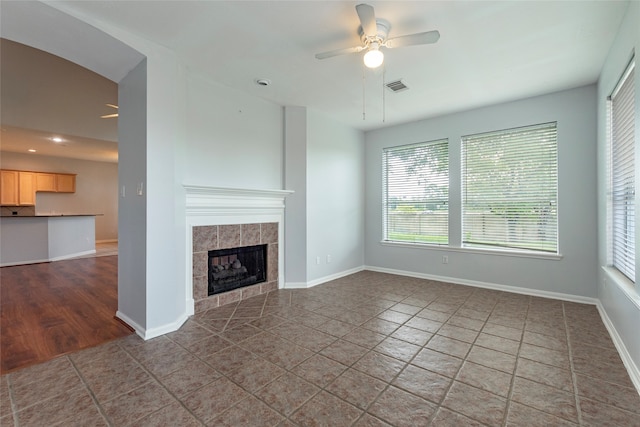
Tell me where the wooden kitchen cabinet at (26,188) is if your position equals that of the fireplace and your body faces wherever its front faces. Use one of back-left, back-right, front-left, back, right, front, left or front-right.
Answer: back

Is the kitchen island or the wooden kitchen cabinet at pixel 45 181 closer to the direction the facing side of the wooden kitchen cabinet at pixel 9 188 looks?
the kitchen island

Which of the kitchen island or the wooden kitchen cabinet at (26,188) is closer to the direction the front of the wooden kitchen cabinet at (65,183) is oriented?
the kitchen island

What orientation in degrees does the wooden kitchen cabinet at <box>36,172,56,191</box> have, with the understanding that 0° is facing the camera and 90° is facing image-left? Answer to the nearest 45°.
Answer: approximately 0°

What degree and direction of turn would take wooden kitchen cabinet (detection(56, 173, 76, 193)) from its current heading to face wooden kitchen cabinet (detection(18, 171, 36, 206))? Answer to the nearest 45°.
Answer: approximately 90° to its right

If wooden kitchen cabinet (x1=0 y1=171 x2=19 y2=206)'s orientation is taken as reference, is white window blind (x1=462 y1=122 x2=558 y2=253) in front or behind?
in front

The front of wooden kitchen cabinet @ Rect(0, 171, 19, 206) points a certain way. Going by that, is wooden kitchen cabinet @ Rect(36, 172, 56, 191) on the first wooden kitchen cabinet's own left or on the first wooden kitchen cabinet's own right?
on the first wooden kitchen cabinet's own left

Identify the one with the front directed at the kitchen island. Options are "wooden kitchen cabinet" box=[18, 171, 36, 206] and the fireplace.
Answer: the wooden kitchen cabinet
